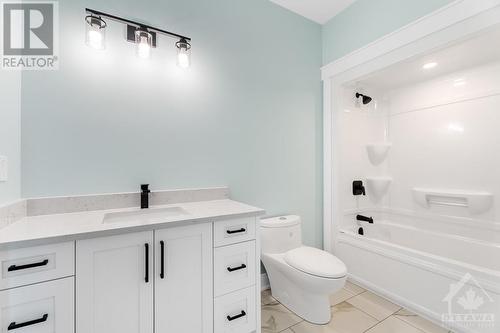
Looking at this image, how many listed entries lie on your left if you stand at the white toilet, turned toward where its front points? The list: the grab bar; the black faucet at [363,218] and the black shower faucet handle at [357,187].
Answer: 3

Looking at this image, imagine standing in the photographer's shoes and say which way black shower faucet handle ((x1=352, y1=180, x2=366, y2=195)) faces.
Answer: facing the viewer and to the right of the viewer

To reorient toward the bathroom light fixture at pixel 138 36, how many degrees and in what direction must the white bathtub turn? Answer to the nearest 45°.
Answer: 0° — it already faces it

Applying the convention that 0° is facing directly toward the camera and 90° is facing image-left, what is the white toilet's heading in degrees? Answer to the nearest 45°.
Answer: approximately 315°

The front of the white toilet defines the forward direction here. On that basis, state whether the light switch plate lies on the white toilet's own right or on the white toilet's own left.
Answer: on the white toilet's own right

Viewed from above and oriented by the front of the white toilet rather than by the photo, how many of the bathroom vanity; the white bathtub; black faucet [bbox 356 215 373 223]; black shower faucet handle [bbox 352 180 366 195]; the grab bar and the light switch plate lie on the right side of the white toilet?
2

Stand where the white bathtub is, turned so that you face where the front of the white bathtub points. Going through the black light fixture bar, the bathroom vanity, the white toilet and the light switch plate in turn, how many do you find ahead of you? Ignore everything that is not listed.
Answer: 4

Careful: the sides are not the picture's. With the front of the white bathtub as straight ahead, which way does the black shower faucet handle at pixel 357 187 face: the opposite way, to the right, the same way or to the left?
to the left

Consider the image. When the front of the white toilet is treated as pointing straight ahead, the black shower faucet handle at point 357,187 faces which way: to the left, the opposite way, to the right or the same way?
the same way

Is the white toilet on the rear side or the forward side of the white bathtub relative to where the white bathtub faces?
on the forward side

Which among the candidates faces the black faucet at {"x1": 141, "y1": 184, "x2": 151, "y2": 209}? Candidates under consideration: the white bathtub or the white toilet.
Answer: the white bathtub

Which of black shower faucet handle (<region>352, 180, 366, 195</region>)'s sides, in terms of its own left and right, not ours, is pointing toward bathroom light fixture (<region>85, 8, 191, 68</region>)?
right

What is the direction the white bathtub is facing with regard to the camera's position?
facing the viewer and to the left of the viewer

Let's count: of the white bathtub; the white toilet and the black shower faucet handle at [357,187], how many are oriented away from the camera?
0

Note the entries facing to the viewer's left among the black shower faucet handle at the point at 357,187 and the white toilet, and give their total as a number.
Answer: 0

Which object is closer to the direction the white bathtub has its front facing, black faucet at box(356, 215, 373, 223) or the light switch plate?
the light switch plate

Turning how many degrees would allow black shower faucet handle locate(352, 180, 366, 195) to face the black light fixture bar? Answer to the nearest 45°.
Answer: approximately 90° to its right

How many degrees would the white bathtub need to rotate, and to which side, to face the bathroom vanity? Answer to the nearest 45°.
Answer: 0° — it already faces it

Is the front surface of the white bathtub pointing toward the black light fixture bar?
yes

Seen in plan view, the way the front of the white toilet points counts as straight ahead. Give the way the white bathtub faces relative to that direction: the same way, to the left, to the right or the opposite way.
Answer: to the right
